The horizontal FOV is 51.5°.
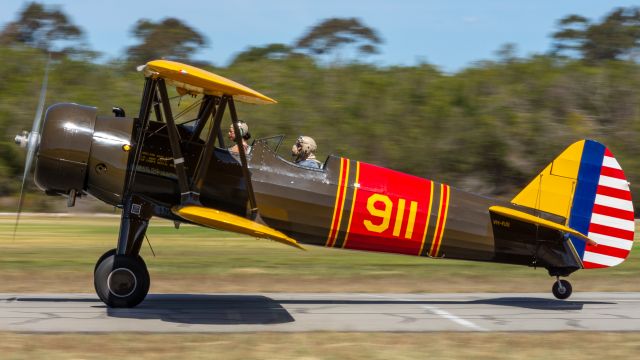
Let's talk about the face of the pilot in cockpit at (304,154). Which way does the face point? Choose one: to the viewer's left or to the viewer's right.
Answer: to the viewer's left

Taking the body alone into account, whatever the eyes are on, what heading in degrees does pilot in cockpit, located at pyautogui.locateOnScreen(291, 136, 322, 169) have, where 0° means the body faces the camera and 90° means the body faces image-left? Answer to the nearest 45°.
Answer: approximately 90°

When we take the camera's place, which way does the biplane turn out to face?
facing to the left of the viewer
